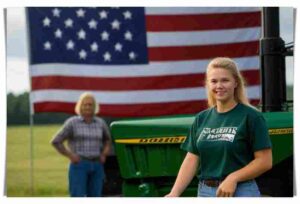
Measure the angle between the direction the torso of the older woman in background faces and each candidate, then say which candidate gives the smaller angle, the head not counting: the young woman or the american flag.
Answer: the young woman

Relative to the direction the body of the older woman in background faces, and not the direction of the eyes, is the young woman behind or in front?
in front

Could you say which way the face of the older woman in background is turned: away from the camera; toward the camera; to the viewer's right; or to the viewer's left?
toward the camera

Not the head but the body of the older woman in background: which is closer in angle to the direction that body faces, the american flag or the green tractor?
the green tractor

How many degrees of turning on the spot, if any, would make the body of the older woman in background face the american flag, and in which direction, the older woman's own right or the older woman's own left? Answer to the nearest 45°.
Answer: approximately 135° to the older woman's own left

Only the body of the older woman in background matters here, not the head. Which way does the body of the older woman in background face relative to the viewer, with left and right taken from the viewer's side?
facing the viewer

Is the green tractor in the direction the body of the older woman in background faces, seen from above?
no
